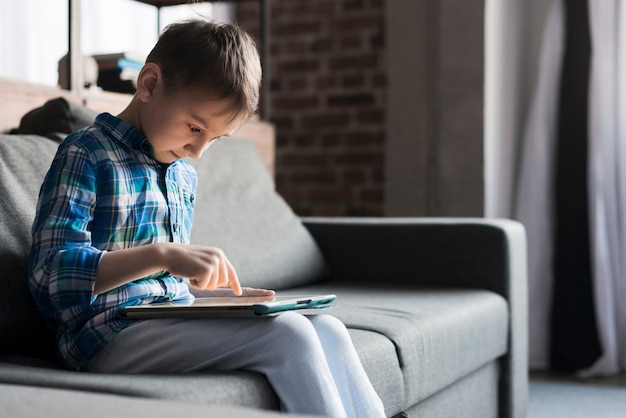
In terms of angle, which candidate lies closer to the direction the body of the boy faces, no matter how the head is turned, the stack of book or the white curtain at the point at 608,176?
the white curtain

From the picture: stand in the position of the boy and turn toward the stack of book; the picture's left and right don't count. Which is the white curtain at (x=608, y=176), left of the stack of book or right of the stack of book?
right

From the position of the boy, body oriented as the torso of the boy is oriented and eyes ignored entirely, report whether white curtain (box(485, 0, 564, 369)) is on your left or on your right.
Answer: on your left

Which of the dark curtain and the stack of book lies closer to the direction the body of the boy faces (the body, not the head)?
the dark curtain

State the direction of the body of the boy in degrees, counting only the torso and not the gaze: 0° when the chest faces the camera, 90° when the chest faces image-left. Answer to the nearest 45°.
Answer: approximately 270°

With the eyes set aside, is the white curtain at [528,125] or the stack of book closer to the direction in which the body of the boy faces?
the white curtain

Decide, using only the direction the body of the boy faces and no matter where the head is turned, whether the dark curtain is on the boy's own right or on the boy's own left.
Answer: on the boy's own left
